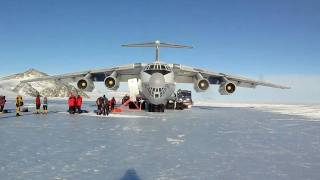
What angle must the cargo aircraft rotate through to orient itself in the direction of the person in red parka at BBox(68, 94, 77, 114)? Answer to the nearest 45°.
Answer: approximately 45° to its right

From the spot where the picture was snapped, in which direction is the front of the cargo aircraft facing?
facing the viewer
